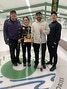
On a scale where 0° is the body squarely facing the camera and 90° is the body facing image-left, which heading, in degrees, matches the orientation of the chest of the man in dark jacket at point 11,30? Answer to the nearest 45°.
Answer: approximately 0°

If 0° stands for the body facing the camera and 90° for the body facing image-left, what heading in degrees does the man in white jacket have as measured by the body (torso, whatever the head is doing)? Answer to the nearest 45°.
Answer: approximately 0°

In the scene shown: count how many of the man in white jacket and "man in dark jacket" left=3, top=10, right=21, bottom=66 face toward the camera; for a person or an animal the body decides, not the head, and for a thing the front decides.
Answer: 2
